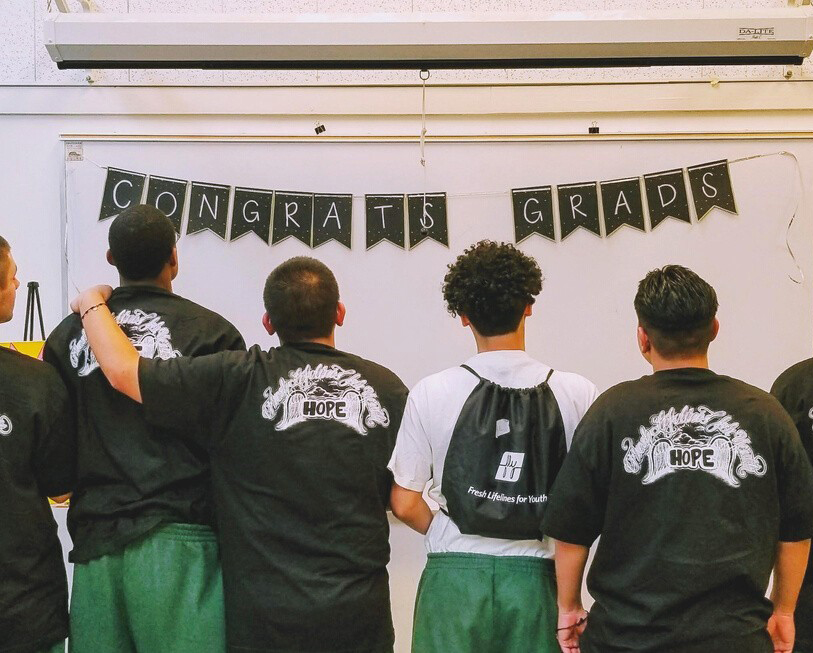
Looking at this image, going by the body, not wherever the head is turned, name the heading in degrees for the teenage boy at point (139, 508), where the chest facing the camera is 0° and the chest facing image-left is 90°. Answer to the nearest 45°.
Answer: approximately 180°

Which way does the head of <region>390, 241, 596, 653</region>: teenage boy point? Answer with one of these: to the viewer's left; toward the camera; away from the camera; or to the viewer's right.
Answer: away from the camera

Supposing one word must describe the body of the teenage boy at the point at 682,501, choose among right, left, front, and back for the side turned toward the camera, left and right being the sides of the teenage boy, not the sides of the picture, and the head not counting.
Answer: back

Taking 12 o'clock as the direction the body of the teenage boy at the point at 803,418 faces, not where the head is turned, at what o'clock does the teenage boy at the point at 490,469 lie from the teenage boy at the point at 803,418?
the teenage boy at the point at 490,469 is roughly at 8 o'clock from the teenage boy at the point at 803,418.

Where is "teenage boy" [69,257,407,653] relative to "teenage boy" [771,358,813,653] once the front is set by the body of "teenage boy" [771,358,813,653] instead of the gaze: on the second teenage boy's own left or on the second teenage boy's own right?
on the second teenage boy's own left

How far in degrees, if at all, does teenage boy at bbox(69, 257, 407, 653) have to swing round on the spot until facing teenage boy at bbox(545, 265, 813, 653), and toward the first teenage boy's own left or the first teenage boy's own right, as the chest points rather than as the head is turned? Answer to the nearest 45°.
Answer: approximately 135° to the first teenage boy's own right

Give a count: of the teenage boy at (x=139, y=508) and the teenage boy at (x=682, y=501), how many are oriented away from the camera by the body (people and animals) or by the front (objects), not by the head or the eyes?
2

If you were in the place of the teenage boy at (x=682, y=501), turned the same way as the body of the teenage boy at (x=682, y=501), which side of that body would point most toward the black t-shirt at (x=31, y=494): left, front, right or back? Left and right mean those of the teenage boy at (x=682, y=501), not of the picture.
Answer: left

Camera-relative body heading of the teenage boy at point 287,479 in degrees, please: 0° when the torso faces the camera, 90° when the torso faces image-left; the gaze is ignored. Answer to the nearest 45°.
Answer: approximately 180°

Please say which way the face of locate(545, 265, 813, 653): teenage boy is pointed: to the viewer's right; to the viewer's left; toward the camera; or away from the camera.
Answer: away from the camera

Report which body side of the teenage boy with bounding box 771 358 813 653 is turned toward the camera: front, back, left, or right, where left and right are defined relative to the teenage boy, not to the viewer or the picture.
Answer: back

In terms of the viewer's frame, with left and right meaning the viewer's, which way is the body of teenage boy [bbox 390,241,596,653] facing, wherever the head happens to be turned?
facing away from the viewer
